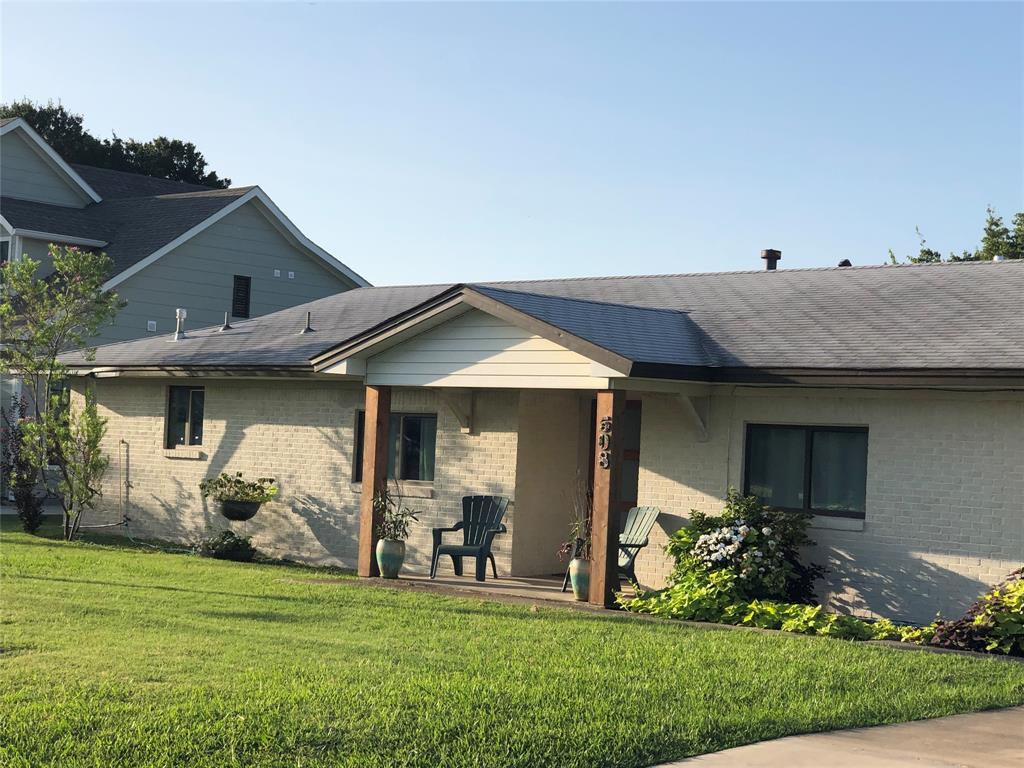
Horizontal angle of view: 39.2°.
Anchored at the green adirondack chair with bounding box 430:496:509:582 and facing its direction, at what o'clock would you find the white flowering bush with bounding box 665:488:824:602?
The white flowering bush is roughly at 9 o'clock from the green adirondack chair.

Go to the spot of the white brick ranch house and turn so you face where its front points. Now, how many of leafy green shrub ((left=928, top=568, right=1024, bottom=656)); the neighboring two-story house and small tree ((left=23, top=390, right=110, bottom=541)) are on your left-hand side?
1

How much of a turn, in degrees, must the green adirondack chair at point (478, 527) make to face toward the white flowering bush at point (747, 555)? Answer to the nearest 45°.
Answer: approximately 90° to its left

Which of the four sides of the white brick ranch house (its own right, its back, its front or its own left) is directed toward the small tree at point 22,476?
right

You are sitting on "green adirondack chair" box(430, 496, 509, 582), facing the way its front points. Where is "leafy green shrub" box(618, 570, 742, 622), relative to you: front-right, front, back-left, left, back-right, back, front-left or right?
left

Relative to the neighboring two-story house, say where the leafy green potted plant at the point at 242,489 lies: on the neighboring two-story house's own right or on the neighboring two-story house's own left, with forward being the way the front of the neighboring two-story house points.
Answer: on the neighboring two-story house's own left

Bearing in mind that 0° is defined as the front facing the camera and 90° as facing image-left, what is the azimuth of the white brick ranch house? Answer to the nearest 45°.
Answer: approximately 45°

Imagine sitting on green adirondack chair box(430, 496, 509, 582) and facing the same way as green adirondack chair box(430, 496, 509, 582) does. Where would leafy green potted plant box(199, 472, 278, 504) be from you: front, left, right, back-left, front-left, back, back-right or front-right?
right

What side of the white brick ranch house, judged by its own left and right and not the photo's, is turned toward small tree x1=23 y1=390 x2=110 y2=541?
right
